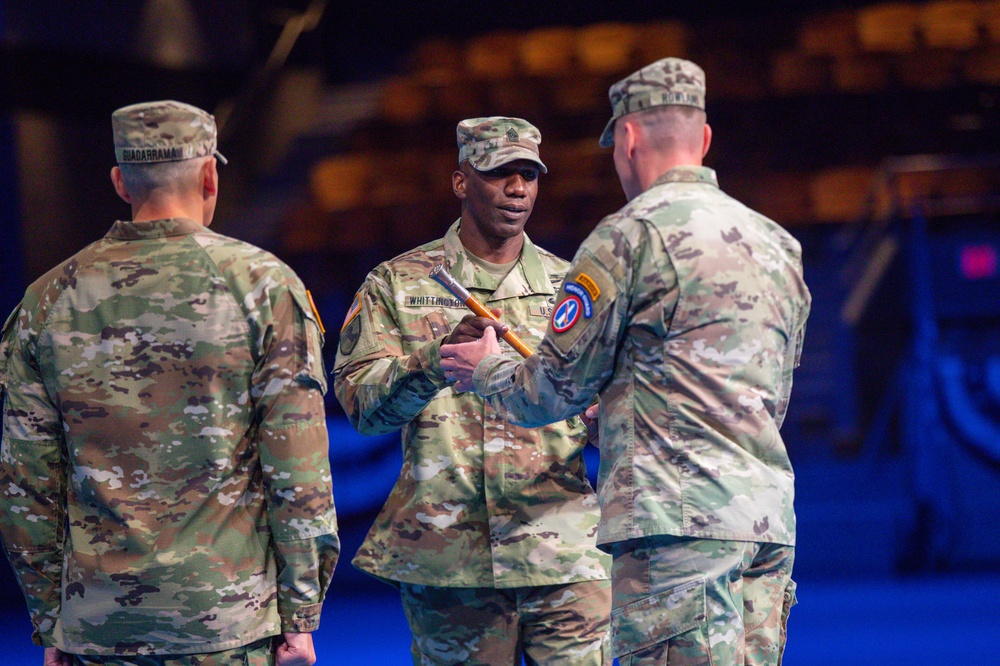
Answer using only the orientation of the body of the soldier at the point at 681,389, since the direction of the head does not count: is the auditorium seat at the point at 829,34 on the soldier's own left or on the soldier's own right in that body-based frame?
on the soldier's own right

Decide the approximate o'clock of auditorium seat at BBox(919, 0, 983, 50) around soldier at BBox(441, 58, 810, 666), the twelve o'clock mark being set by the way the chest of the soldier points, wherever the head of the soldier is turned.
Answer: The auditorium seat is roughly at 2 o'clock from the soldier.

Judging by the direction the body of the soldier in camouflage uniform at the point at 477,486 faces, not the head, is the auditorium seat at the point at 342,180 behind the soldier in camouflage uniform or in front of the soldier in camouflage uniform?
behind

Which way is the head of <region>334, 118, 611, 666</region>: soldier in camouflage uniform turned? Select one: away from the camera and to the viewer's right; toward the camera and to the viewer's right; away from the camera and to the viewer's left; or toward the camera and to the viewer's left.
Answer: toward the camera and to the viewer's right

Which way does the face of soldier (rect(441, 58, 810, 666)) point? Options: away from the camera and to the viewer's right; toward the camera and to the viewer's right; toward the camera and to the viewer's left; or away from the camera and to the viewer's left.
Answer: away from the camera and to the viewer's left

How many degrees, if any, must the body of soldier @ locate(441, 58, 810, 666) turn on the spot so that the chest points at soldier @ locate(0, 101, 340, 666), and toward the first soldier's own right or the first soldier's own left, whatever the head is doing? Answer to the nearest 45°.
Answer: approximately 45° to the first soldier's own left

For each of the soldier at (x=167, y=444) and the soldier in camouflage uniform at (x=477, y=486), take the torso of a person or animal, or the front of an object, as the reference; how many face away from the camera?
1

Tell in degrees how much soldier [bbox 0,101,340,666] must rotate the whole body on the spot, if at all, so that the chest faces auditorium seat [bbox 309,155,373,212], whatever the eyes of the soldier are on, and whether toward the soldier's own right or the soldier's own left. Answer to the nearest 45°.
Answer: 0° — they already face it

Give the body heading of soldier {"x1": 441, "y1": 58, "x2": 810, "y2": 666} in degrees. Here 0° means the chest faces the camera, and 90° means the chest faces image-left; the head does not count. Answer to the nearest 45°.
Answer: approximately 135°

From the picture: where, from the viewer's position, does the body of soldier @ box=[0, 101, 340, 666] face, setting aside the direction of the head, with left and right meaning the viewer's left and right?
facing away from the viewer
